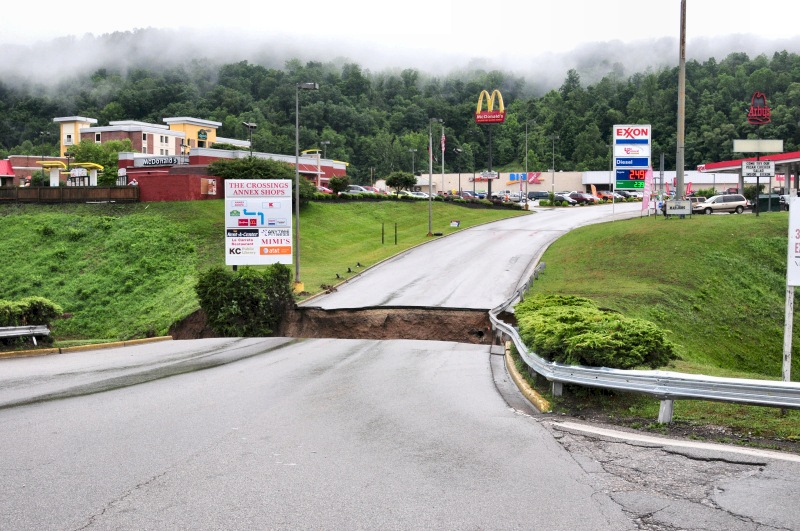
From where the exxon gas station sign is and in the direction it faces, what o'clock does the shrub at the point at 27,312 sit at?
The shrub is roughly at 1 o'clock from the exxon gas station sign.

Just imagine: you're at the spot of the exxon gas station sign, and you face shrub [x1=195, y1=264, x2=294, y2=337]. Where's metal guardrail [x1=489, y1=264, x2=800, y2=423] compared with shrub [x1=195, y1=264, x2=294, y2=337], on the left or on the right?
left

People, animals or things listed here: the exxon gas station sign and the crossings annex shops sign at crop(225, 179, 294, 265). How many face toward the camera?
2

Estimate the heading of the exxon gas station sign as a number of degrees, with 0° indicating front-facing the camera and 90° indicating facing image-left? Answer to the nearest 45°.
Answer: approximately 0°

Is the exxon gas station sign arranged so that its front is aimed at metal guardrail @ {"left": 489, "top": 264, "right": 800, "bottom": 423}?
yes

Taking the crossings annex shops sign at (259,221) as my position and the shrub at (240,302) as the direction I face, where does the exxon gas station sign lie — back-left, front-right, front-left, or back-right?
back-left

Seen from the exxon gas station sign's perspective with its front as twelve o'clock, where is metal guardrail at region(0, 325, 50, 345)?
The metal guardrail is roughly at 1 o'clock from the exxon gas station sign.

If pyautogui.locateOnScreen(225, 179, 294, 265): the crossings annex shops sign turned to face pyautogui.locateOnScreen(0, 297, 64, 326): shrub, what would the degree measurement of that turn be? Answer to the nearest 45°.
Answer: approximately 45° to its right
